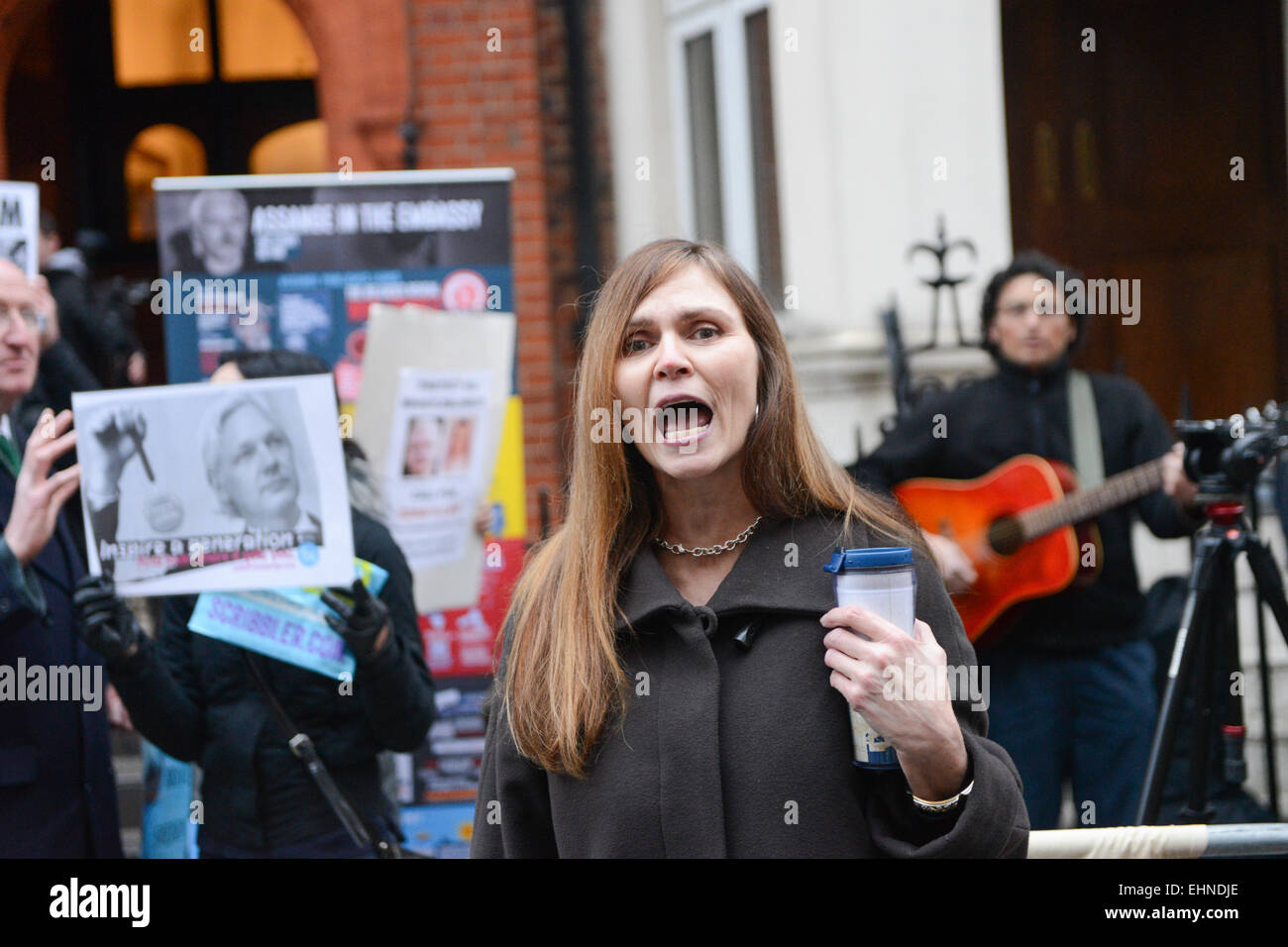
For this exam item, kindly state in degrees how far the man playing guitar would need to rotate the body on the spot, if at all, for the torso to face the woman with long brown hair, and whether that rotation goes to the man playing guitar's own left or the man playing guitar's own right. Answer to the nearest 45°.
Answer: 0° — they already face them

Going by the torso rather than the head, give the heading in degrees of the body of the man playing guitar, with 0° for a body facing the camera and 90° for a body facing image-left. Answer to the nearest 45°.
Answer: approximately 0°

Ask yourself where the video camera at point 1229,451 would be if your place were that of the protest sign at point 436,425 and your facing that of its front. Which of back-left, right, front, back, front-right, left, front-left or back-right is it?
front-left

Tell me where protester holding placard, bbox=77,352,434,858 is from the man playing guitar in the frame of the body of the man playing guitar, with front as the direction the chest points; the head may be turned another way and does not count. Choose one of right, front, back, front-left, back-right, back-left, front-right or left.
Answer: front-right

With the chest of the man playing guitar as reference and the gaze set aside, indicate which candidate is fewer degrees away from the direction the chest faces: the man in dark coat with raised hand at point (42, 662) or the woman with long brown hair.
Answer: the woman with long brown hair

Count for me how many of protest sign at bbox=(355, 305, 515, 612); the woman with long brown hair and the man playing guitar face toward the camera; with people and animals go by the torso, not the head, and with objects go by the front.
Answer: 3

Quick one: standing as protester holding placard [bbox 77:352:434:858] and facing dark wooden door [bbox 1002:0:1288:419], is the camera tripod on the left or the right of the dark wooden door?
right
